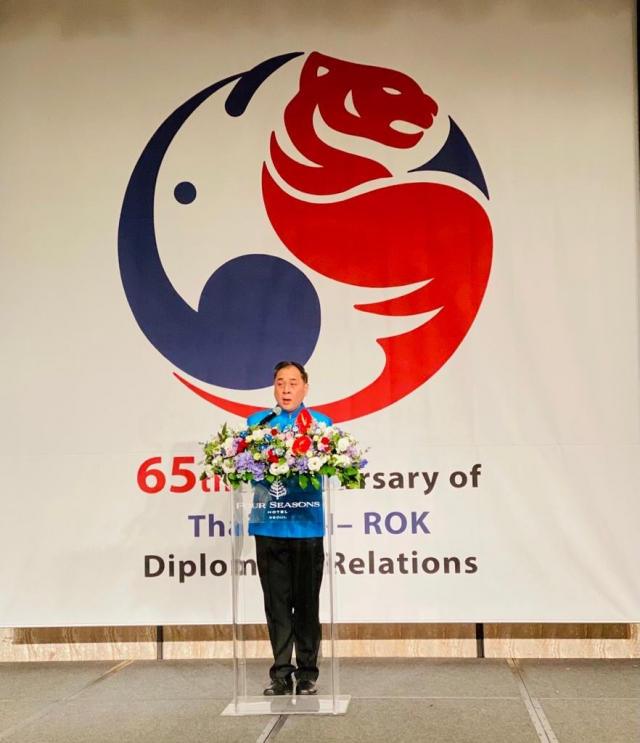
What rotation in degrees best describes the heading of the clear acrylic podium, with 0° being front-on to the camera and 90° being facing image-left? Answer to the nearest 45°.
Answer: approximately 0°

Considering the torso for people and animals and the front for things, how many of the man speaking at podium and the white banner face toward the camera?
2

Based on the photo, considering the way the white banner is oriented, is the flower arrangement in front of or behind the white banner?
in front

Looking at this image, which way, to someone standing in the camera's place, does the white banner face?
facing the viewer

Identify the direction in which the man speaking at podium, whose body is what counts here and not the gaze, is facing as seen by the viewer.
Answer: toward the camera

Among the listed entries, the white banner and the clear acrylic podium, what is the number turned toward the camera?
2
